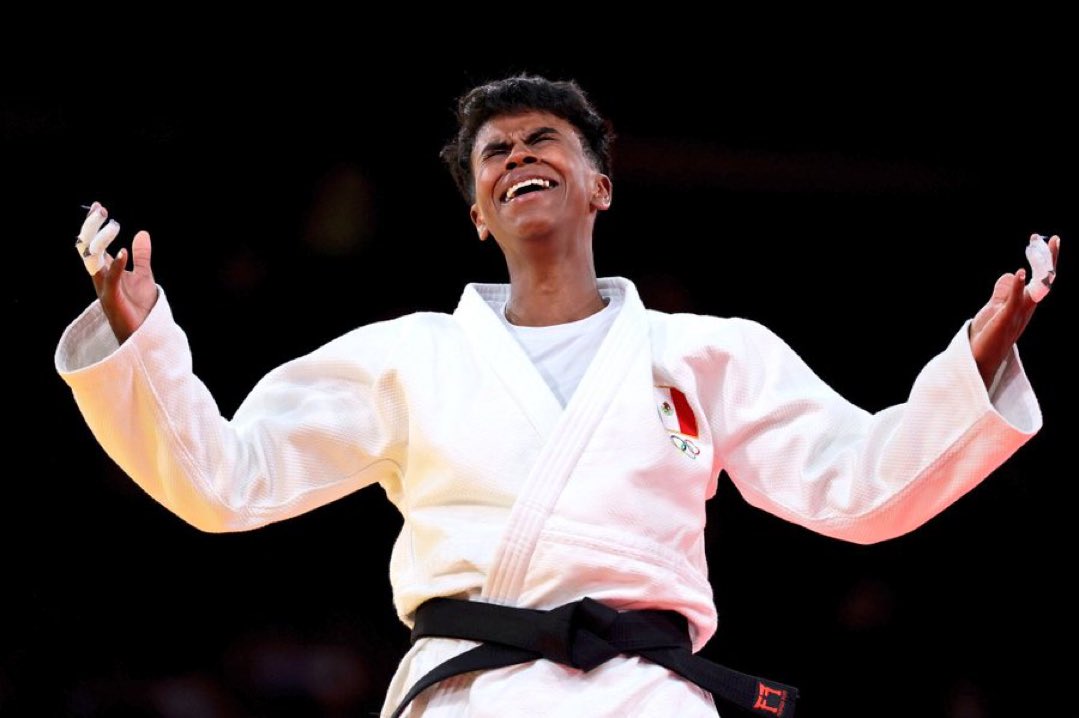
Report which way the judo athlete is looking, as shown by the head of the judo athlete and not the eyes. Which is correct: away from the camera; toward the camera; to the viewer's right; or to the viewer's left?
toward the camera

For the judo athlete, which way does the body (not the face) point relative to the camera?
toward the camera
